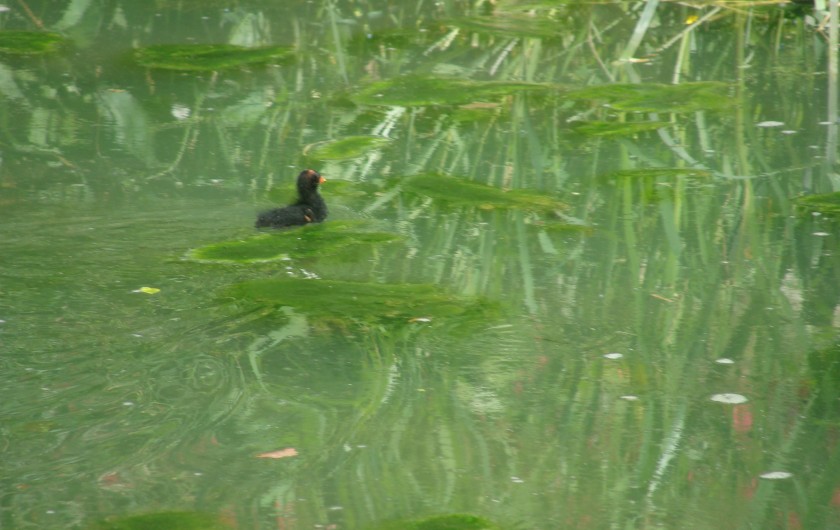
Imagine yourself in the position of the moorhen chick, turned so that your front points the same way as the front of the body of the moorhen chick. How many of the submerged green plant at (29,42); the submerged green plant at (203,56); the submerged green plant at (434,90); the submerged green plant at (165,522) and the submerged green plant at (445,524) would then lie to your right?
2

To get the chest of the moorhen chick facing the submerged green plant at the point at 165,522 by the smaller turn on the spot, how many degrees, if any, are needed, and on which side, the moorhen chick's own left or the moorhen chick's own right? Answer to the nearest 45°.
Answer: approximately 90° to the moorhen chick's own right

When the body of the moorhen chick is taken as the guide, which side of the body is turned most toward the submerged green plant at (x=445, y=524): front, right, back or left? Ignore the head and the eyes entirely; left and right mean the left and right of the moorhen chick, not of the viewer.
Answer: right

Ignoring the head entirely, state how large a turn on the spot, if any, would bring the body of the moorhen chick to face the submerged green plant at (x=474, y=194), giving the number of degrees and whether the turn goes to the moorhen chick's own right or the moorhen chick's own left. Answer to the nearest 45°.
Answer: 0° — it already faces it

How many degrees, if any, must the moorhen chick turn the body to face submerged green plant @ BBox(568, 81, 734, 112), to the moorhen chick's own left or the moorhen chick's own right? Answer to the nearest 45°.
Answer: approximately 45° to the moorhen chick's own left

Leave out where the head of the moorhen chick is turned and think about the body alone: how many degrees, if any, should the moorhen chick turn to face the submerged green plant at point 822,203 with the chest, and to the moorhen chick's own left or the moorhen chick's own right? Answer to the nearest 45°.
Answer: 0° — it already faces it

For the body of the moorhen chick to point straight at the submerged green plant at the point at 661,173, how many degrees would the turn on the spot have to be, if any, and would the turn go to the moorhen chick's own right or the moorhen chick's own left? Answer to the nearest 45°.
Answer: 0° — it already faces it

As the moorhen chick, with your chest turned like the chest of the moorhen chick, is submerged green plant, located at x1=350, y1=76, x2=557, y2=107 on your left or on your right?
on your left

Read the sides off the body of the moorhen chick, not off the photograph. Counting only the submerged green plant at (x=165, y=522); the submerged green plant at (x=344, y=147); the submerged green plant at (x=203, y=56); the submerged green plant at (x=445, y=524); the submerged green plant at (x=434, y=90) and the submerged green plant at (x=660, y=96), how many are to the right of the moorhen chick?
2

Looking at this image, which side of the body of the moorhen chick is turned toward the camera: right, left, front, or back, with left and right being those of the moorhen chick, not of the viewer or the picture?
right

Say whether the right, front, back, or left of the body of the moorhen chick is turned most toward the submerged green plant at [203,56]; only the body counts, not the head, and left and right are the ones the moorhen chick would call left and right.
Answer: left
